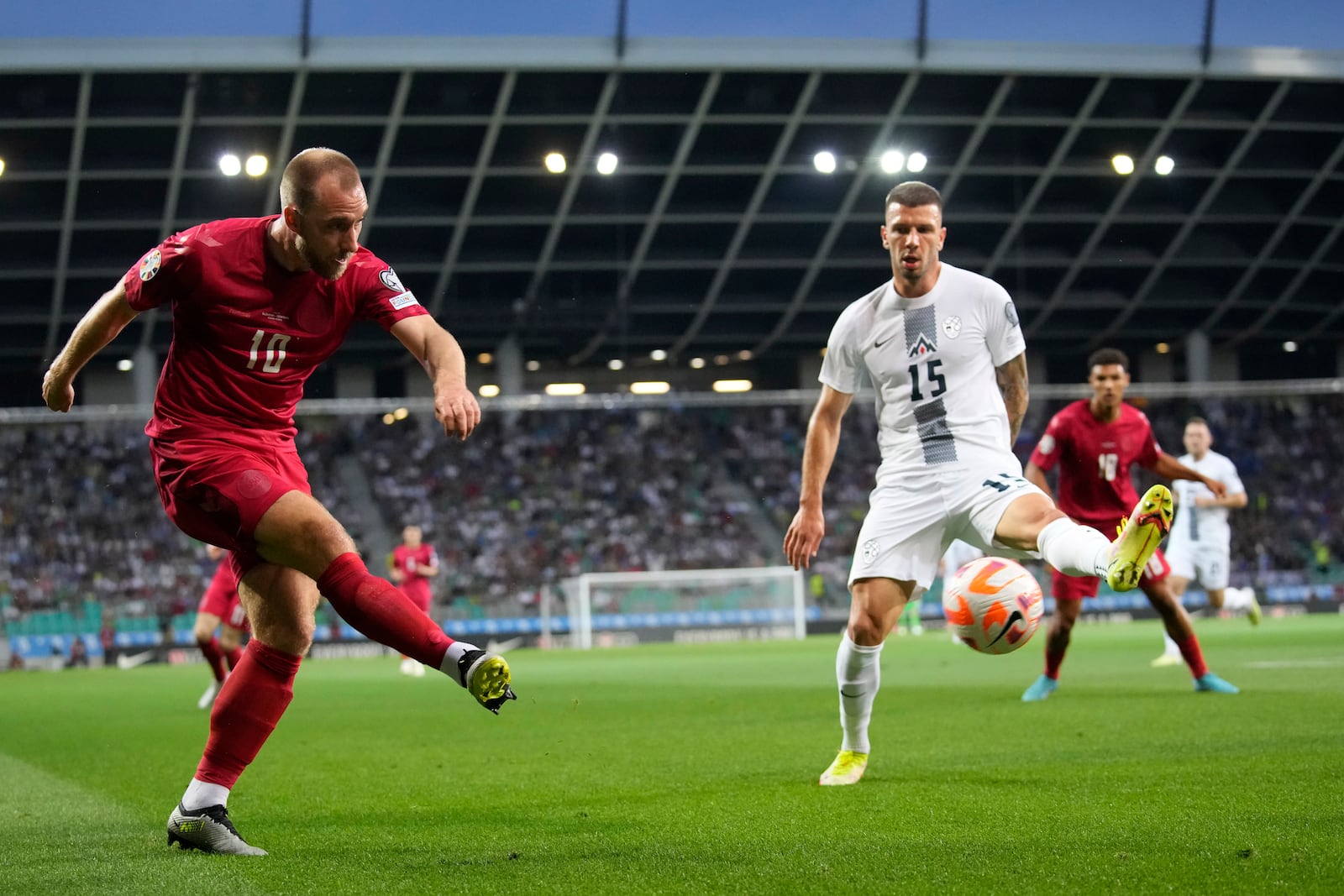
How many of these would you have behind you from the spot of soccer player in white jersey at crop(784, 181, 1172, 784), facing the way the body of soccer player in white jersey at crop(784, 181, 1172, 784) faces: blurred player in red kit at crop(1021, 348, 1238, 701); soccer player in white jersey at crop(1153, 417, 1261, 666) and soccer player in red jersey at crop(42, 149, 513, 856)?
2

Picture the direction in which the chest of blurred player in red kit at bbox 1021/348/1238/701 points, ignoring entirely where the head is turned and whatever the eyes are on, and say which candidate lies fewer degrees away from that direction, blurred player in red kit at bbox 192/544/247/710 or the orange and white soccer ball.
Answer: the orange and white soccer ball

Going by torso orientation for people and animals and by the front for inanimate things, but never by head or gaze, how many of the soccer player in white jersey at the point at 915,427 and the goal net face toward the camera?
2

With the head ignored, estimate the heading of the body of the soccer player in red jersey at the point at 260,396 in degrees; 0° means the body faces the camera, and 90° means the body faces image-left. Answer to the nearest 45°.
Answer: approximately 315°

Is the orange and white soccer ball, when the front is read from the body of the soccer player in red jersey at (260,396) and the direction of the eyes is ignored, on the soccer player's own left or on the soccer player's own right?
on the soccer player's own left

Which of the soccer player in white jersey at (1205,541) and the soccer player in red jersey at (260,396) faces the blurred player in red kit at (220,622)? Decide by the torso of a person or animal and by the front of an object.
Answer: the soccer player in white jersey

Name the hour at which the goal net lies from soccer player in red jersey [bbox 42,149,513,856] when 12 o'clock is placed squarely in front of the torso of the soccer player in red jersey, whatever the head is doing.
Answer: The goal net is roughly at 8 o'clock from the soccer player in red jersey.

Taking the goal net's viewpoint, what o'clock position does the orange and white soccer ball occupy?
The orange and white soccer ball is roughly at 12 o'clock from the goal net.
